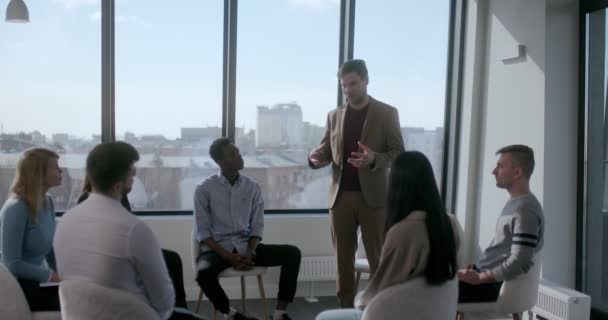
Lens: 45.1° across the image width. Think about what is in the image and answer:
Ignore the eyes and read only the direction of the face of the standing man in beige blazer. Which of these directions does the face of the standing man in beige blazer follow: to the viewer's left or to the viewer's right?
to the viewer's left

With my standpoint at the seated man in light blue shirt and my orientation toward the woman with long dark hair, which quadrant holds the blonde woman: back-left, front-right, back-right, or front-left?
front-right

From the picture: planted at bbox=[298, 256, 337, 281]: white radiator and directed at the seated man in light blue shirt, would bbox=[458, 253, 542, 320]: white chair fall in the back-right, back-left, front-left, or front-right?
front-left

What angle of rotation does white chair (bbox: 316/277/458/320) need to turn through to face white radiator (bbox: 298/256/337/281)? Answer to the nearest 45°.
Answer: approximately 45° to its right

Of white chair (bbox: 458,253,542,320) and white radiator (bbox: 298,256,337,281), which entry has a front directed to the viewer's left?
the white chair

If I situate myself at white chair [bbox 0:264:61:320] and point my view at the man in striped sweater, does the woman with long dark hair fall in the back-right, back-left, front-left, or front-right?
front-right

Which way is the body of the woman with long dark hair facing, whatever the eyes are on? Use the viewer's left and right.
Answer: facing away from the viewer and to the left of the viewer

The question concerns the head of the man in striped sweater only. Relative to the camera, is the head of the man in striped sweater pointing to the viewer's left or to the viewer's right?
to the viewer's left

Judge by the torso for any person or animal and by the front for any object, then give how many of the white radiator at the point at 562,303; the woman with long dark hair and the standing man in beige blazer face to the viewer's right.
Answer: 0

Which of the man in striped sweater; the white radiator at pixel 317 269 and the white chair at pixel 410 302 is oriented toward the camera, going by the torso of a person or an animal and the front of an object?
the white radiator

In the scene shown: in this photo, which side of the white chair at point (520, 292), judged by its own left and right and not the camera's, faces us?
left

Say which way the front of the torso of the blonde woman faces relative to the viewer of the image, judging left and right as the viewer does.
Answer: facing to the right of the viewer

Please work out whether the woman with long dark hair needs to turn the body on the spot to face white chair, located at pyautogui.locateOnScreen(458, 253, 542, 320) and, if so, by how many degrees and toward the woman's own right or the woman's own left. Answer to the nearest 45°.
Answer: approximately 90° to the woman's own right

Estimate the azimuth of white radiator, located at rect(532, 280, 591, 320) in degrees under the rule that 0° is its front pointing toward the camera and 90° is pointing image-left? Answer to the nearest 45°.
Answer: approximately 45°

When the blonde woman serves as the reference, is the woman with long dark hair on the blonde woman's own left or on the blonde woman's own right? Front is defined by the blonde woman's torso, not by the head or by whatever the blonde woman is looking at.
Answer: on the blonde woman's own right

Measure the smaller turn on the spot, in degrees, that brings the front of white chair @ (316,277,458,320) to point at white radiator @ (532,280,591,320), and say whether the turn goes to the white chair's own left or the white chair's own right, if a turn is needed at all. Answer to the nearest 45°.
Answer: approximately 90° to the white chair's own right

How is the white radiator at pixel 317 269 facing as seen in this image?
toward the camera

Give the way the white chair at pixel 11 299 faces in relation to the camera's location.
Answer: facing to the right of the viewer

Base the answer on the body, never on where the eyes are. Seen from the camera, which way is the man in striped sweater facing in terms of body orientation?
to the viewer's left
